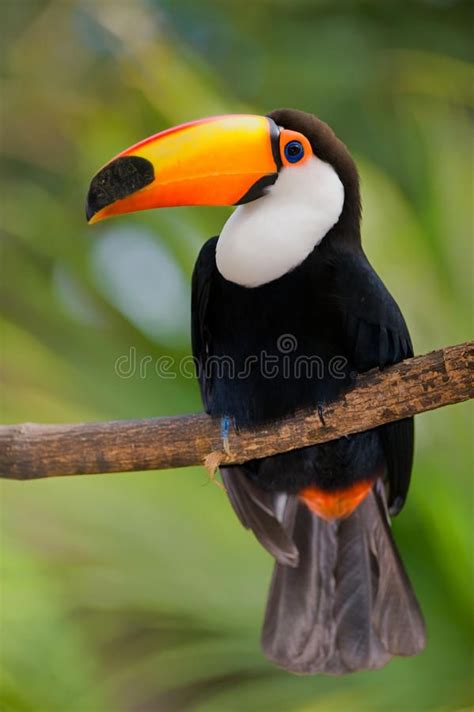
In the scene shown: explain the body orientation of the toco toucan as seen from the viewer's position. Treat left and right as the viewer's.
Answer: facing the viewer and to the left of the viewer
